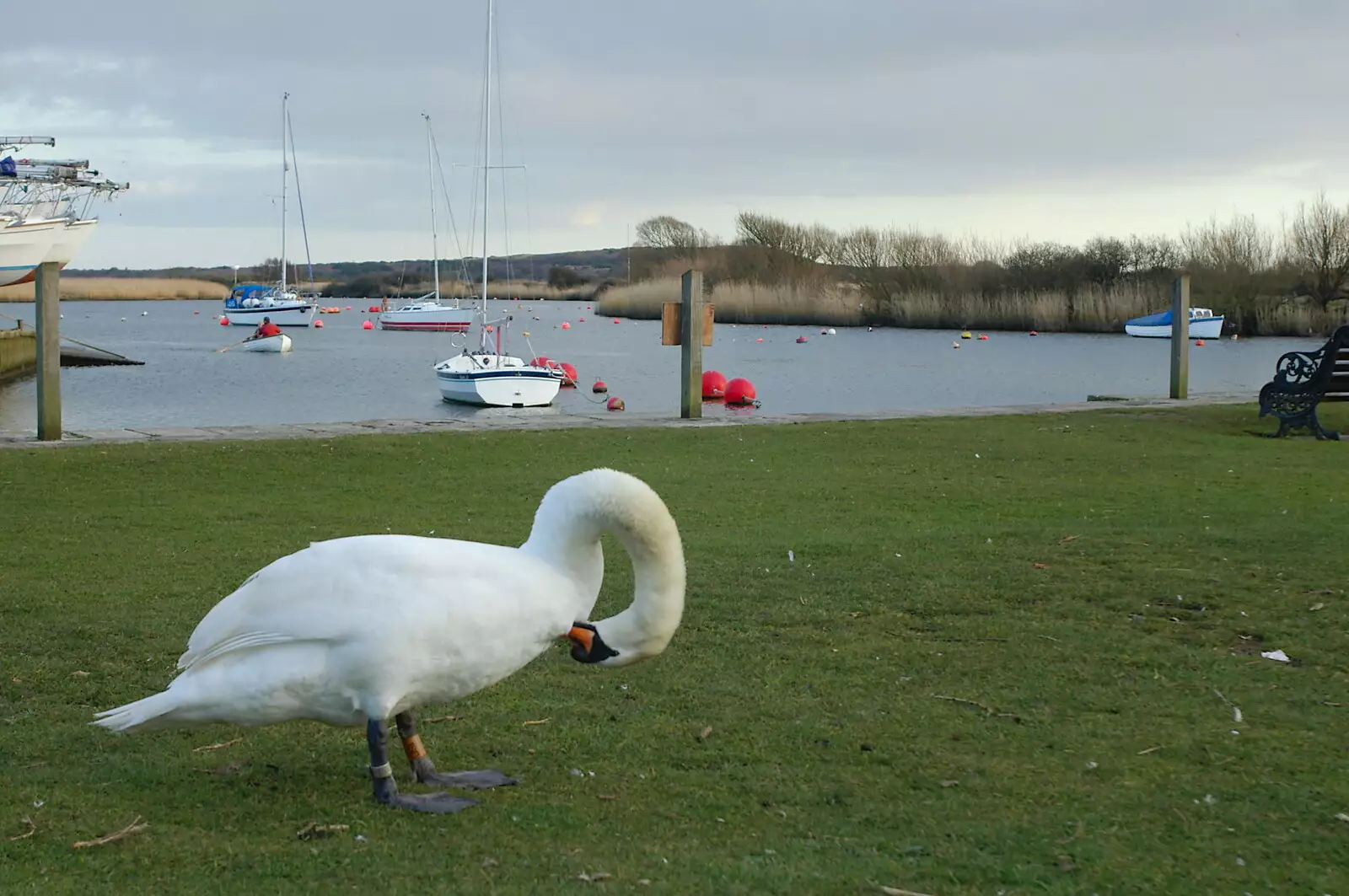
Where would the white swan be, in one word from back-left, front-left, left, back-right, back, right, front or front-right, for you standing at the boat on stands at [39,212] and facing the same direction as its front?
right

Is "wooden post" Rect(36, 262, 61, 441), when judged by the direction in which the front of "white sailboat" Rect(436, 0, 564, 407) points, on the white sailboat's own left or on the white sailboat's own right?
on the white sailboat's own left

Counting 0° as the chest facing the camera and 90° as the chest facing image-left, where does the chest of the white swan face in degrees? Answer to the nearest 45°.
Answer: approximately 270°

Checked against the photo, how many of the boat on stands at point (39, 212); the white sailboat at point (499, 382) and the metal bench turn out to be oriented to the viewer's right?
1

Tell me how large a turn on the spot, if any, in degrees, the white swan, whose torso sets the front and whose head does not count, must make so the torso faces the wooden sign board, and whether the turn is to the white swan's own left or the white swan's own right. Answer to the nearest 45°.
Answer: approximately 90° to the white swan's own left

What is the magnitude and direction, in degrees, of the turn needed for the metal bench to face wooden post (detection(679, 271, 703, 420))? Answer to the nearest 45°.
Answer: approximately 45° to its left

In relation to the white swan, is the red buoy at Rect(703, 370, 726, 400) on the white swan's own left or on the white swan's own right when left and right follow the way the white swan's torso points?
on the white swan's own left
